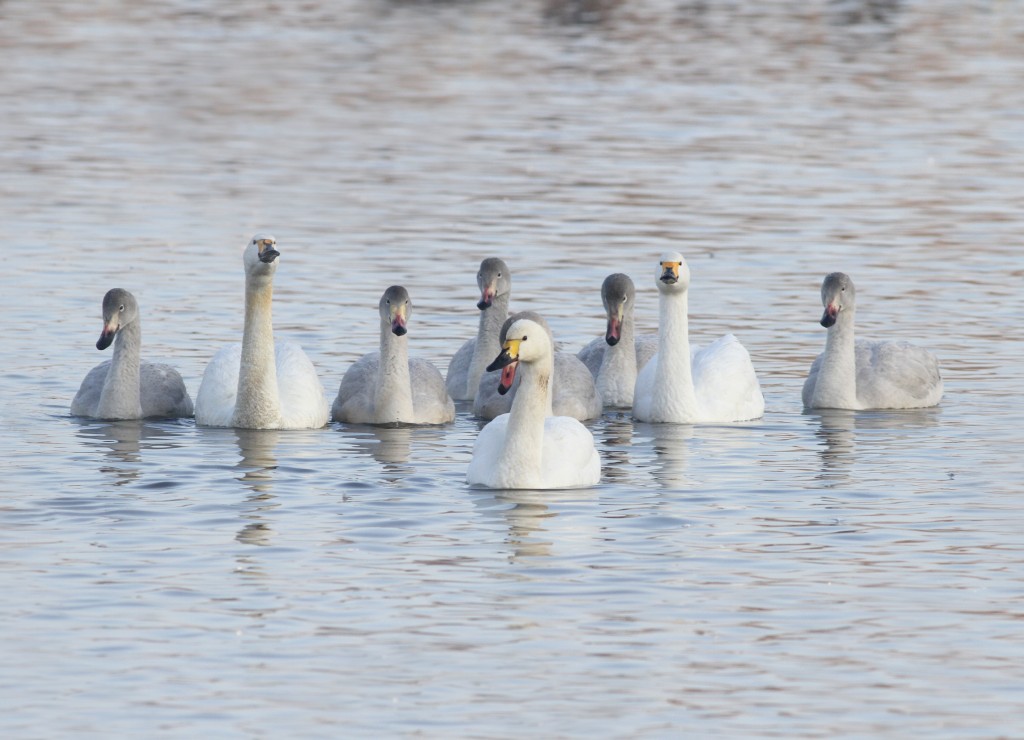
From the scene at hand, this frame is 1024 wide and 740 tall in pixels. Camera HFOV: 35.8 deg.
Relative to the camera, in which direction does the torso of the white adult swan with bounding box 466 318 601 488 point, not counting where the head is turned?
toward the camera

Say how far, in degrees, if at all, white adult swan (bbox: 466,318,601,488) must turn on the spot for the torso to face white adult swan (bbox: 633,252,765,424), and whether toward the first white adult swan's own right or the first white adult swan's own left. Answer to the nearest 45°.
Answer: approximately 135° to the first white adult swan's own left

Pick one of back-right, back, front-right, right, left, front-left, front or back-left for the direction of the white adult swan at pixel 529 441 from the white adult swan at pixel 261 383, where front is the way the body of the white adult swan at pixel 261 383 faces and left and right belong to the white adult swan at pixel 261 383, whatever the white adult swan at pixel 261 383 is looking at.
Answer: front-left

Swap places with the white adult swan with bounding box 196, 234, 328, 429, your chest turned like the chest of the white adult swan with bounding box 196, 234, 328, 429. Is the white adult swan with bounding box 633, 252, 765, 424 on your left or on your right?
on your left

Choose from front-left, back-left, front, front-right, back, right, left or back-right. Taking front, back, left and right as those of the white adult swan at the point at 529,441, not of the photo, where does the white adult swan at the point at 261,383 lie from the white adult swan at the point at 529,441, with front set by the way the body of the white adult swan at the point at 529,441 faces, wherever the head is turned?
back-right

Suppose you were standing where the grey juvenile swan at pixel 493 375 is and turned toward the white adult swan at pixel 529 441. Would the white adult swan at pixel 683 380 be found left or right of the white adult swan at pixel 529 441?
left

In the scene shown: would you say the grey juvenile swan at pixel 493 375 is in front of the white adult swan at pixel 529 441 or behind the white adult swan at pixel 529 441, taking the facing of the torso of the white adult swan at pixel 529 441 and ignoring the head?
behind

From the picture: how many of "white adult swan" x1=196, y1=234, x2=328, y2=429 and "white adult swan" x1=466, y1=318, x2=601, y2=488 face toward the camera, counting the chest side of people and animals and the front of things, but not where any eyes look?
2
